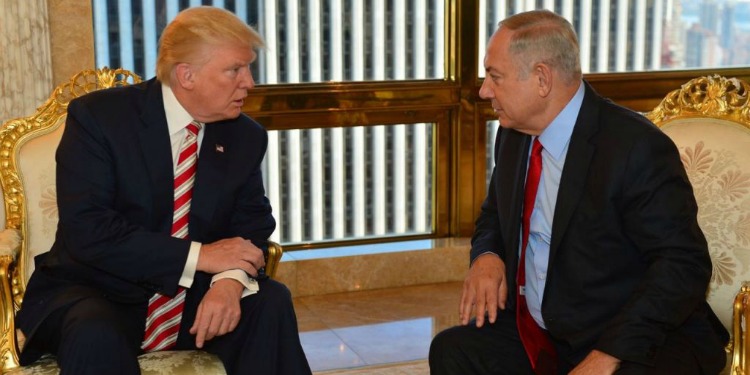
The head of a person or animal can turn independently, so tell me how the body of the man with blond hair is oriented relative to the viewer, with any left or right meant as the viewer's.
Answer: facing the viewer and to the right of the viewer

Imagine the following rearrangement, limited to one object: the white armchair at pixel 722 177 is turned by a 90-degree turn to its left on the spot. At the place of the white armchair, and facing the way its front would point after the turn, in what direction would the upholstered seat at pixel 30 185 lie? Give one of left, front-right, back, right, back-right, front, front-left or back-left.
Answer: back-right

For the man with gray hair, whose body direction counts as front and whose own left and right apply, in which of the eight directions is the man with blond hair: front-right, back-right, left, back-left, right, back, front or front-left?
front-right

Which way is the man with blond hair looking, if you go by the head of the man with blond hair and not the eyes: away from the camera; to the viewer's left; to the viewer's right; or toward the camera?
to the viewer's right

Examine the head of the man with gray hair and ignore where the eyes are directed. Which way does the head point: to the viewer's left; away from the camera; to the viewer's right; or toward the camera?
to the viewer's left

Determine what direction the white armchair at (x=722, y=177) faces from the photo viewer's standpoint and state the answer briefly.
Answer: facing the viewer and to the left of the viewer

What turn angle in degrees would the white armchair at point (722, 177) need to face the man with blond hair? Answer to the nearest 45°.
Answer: approximately 45° to its right

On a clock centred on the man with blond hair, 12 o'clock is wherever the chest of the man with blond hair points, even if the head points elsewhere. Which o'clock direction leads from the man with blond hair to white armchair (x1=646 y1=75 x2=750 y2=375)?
The white armchair is roughly at 11 o'clock from the man with blond hair.

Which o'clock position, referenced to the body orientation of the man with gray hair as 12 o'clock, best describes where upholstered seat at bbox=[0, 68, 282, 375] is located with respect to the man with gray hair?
The upholstered seat is roughly at 2 o'clock from the man with gray hair.

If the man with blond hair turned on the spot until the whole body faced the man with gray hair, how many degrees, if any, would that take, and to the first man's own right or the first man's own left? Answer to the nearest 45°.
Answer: approximately 45° to the first man's own left
